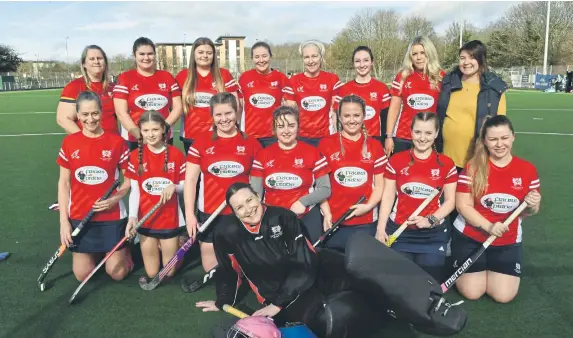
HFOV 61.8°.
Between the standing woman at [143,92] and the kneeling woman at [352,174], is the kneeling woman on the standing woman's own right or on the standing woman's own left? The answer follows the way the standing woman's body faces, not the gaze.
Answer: on the standing woman's own left

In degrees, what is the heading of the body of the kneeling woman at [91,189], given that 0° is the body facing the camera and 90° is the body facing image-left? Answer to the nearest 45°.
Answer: approximately 0°

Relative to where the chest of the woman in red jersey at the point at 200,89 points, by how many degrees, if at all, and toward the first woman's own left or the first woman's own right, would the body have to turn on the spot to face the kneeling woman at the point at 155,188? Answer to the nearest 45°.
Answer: approximately 45° to the first woman's own right

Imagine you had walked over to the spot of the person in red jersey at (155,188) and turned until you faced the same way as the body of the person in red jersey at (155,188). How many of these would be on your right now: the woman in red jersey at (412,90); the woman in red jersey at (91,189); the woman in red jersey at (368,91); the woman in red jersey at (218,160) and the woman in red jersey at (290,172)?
1

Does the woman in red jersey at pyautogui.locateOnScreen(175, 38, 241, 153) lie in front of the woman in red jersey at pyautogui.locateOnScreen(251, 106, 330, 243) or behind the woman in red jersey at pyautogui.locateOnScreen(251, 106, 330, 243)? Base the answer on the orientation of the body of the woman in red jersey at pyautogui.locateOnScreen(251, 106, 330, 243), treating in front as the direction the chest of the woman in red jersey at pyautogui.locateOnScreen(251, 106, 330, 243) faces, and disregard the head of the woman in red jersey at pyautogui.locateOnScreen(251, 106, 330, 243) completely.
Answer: behind

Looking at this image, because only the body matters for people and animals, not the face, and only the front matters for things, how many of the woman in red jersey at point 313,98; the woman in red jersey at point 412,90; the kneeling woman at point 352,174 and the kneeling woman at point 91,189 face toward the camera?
4

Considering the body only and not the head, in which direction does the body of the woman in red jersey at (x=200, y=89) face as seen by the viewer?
toward the camera

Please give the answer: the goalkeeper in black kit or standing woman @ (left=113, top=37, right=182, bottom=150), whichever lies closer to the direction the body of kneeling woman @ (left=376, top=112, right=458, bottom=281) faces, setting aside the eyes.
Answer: the goalkeeper in black kit

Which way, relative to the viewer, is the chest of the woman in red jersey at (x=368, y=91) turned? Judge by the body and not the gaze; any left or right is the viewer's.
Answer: facing the viewer

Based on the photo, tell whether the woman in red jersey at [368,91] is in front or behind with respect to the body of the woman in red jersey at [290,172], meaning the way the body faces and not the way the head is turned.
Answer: behind

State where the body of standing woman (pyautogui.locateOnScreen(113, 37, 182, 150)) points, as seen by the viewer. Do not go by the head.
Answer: toward the camera

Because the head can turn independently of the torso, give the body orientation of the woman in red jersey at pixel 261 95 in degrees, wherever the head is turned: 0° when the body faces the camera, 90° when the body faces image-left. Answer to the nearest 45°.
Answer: approximately 0°

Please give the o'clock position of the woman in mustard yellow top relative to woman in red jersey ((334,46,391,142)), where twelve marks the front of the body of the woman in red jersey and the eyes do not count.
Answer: The woman in mustard yellow top is roughly at 10 o'clock from the woman in red jersey.

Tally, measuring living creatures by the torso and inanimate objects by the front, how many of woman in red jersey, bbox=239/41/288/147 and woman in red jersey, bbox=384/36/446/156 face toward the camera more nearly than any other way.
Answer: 2

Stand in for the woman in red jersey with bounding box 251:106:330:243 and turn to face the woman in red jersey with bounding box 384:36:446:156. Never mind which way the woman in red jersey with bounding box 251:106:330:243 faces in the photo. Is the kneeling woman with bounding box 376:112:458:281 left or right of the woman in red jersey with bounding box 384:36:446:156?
right
